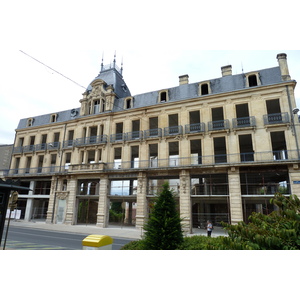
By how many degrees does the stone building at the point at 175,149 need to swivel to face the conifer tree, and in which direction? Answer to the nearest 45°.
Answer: approximately 45° to its left

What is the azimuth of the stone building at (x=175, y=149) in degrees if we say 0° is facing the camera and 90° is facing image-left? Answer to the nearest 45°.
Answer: approximately 45°

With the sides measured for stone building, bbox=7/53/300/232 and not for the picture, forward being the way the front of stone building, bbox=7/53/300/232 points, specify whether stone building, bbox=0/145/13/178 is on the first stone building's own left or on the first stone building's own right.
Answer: on the first stone building's own right

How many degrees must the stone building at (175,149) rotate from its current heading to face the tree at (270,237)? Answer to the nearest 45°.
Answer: approximately 45° to its left
